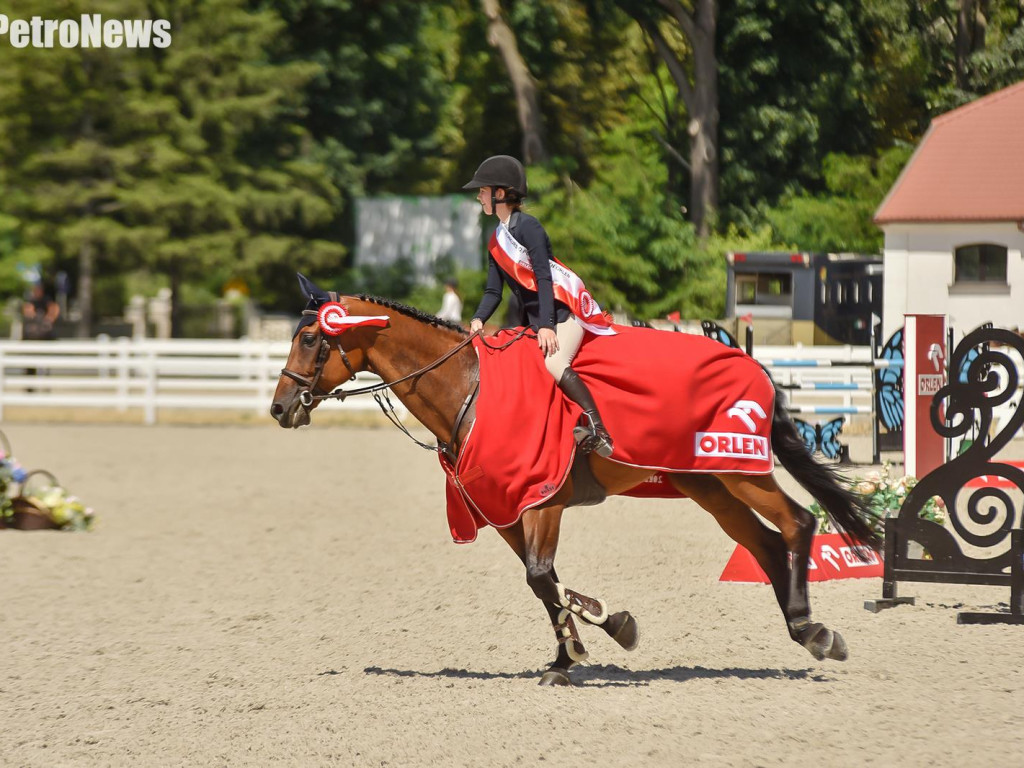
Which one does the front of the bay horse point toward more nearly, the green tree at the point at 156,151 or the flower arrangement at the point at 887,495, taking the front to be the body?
the green tree

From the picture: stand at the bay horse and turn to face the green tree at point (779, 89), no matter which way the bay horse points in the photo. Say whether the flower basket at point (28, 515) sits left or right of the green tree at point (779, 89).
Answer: left

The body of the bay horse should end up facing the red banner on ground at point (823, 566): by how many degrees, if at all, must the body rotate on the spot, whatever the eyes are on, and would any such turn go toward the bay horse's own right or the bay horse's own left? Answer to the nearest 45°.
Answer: approximately 135° to the bay horse's own right

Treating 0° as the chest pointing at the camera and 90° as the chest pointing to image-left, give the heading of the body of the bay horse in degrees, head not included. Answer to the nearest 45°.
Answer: approximately 90°

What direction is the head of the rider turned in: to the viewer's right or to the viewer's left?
to the viewer's left

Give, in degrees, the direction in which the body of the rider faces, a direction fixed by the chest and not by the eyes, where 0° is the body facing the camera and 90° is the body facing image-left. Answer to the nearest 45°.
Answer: approximately 90°

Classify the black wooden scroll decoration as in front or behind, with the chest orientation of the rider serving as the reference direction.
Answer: behind

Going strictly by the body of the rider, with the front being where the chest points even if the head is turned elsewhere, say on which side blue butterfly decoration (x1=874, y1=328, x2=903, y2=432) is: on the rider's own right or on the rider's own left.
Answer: on the rider's own right

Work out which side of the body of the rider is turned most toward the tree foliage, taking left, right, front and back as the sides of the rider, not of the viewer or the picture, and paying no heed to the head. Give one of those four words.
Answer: right

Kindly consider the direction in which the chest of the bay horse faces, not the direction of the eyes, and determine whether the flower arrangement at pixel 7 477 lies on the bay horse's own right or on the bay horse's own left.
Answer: on the bay horse's own right

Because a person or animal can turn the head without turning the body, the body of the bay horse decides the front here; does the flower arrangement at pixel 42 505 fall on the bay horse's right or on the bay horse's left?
on the bay horse's right

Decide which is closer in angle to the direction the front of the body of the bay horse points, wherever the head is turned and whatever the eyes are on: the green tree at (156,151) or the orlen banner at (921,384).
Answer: the green tree

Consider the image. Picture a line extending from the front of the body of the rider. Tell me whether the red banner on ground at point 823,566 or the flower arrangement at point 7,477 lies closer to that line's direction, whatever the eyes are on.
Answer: the flower arrangement
